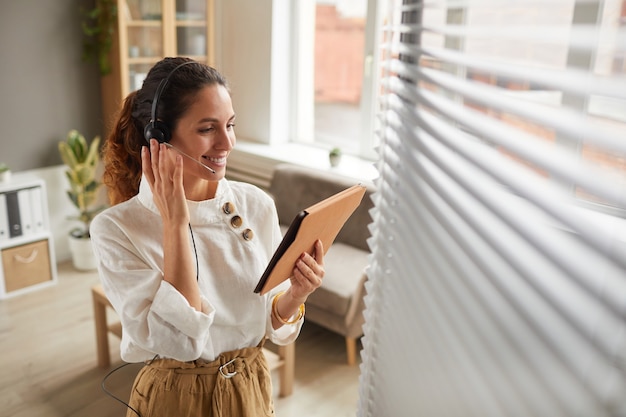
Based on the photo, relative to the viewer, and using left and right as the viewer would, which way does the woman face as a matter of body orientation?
facing the viewer and to the right of the viewer

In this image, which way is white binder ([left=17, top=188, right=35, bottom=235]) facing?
toward the camera

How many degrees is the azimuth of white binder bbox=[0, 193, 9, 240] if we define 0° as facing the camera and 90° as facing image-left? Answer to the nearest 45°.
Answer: approximately 0°

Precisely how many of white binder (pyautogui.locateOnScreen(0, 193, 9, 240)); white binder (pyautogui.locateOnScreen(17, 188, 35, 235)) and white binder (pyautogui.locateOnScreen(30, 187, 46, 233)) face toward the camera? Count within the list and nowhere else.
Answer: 3

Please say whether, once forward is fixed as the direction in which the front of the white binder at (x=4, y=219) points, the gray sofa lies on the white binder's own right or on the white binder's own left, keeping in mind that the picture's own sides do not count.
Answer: on the white binder's own left

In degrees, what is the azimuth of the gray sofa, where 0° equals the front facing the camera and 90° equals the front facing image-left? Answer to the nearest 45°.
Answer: approximately 45°

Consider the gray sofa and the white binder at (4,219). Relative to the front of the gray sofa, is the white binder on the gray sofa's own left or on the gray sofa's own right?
on the gray sofa's own right
